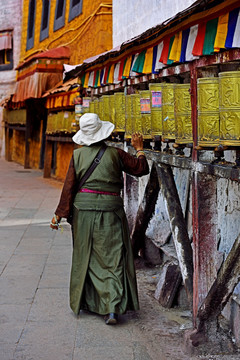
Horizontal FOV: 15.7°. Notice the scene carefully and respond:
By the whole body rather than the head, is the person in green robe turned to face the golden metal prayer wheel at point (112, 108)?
yes

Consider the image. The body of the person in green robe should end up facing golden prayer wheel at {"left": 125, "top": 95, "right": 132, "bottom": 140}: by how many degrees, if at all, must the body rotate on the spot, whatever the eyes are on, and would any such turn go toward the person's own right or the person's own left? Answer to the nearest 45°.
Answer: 0° — they already face it

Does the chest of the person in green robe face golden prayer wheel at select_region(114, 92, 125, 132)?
yes

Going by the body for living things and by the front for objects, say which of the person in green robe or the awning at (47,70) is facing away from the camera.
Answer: the person in green robe

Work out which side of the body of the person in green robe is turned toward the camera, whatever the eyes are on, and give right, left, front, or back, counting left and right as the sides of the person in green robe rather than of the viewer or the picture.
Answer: back

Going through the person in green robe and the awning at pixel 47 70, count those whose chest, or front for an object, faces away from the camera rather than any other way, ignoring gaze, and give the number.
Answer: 1

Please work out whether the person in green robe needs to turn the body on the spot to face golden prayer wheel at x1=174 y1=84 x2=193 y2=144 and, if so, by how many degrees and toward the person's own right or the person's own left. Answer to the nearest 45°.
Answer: approximately 135° to the person's own right

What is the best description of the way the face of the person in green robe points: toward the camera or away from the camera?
away from the camera

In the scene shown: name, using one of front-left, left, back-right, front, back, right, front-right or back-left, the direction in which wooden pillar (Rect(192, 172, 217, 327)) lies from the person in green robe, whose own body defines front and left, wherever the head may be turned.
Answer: back-right
